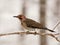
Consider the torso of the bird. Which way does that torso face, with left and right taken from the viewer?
facing to the left of the viewer
